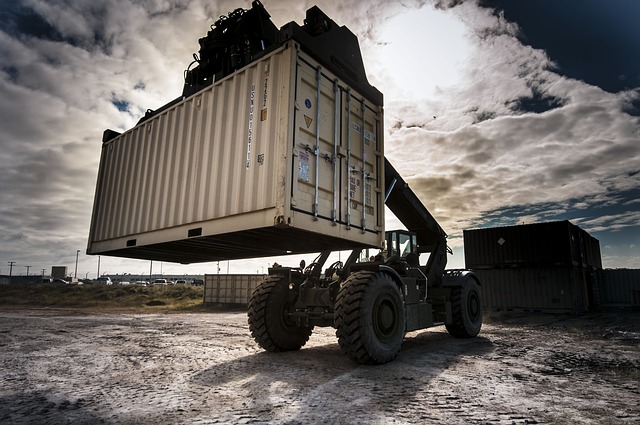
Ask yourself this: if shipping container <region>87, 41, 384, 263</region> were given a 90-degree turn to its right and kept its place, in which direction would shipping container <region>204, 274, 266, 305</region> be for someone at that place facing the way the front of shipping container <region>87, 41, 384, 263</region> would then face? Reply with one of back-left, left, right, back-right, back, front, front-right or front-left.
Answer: back-right

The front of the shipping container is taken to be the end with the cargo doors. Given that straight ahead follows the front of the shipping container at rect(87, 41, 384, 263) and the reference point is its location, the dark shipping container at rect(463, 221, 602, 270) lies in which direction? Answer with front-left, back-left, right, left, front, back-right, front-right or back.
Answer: left

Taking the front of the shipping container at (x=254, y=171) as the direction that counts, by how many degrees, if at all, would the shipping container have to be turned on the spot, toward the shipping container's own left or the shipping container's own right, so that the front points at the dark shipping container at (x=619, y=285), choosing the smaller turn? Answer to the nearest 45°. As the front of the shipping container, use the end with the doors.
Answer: approximately 90° to the shipping container's own left

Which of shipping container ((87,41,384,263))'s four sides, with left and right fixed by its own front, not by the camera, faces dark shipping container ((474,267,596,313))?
left

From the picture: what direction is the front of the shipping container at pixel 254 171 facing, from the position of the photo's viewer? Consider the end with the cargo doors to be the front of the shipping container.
facing the viewer and to the right of the viewer
